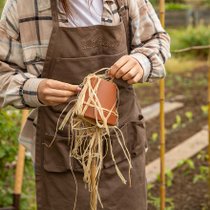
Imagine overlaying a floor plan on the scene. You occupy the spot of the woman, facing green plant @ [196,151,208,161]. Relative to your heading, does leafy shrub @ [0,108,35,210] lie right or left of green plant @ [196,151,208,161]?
left

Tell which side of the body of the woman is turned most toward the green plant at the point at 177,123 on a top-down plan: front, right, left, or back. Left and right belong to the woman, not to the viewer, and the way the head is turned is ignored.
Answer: back

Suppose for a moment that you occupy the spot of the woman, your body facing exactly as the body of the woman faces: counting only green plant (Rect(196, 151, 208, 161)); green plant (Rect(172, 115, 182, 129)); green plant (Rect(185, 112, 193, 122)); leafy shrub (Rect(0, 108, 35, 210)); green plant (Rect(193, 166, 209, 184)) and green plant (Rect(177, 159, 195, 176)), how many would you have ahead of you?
0

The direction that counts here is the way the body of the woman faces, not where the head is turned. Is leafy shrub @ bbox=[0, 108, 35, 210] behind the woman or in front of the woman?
behind

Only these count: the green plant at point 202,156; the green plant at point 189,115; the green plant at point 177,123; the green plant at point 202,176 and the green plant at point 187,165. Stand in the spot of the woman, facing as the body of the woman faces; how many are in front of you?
0

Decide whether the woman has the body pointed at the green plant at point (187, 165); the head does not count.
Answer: no

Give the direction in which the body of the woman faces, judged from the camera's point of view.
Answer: toward the camera

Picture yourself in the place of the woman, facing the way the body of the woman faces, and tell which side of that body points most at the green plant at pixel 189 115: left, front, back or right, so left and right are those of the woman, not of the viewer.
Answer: back

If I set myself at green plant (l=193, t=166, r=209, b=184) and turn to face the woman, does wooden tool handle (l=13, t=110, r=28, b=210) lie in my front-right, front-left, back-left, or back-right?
front-right

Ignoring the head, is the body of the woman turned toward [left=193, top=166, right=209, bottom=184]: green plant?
no

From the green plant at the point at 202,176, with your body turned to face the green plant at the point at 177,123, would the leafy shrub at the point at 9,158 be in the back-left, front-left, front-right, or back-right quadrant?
back-left

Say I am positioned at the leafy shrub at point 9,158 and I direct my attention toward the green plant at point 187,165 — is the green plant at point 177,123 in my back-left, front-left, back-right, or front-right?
front-left
